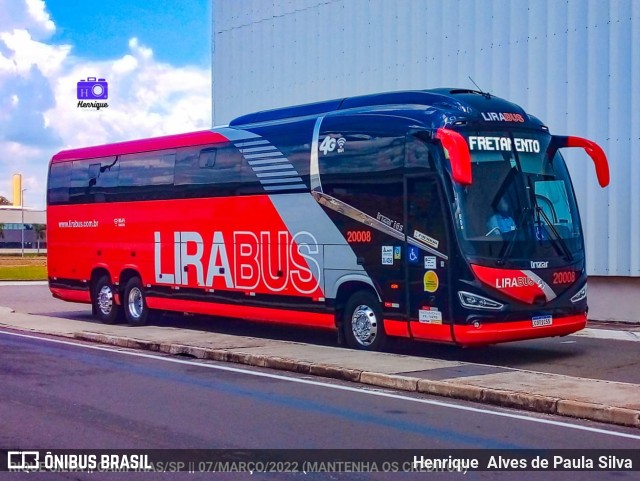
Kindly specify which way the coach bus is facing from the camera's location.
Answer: facing the viewer and to the right of the viewer
